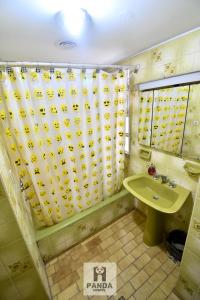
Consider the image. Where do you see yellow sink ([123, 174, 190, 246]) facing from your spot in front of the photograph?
facing the viewer and to the left of the viewer

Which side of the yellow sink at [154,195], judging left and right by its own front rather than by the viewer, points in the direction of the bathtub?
front

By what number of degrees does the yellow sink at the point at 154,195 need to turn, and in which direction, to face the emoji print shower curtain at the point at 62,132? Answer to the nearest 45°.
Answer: approximately 45° to its right
